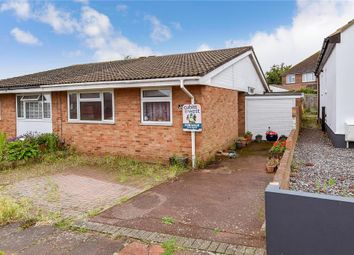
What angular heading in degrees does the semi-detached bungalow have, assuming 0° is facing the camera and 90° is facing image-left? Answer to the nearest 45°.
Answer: approximately 45°

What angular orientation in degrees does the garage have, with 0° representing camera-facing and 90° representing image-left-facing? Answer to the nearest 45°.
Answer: approximately 0°

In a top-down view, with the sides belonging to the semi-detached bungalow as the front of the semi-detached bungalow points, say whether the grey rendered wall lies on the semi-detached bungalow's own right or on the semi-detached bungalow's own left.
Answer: on the semi-detached bungalow's own left

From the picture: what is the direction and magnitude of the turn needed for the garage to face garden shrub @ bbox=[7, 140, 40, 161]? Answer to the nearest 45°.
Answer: approximately 45° to its right

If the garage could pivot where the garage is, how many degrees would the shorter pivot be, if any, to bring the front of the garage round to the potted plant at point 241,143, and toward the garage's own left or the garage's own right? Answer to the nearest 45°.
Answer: approximately 45° to the garage's own right

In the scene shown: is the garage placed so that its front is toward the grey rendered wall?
yes

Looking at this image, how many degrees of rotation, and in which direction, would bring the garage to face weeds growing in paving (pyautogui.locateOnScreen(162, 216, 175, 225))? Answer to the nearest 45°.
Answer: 0° — it already faces it

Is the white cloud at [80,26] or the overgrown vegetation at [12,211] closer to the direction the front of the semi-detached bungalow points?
the overgrown vegetation
